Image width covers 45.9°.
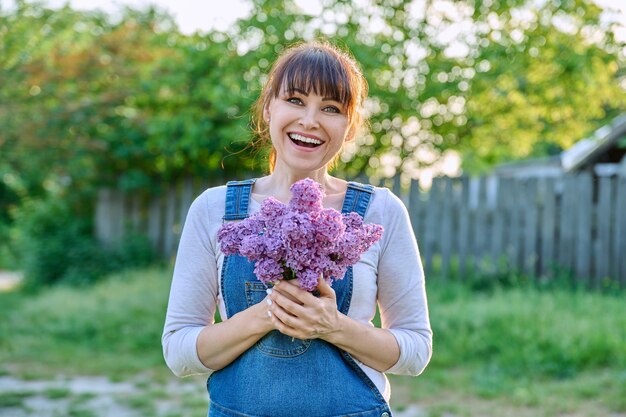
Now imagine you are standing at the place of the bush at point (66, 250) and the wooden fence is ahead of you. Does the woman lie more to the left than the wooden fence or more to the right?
right

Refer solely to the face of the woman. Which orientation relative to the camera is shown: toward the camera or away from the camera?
toward the camera

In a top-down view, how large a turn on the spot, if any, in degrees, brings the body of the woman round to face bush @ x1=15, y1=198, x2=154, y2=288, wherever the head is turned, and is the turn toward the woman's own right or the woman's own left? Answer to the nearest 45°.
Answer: approximately 180°

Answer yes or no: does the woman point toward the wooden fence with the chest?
no

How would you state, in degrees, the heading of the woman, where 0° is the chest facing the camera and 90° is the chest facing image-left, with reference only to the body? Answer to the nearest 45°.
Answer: approximately 0°
